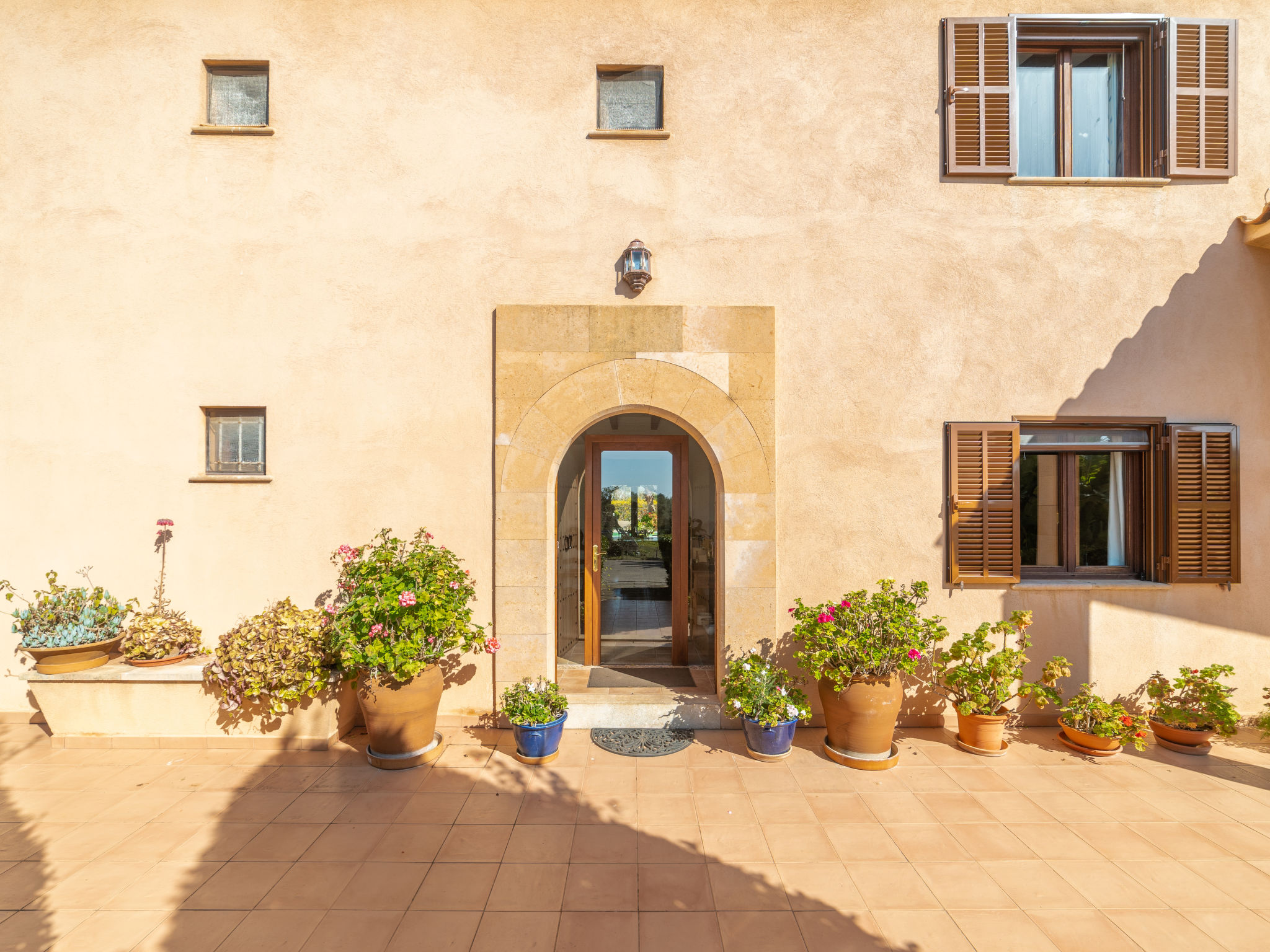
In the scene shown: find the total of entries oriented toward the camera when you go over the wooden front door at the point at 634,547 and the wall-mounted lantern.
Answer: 2

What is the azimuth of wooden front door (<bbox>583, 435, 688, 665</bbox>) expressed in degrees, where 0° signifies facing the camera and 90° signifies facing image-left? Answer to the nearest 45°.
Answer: approximately 0°

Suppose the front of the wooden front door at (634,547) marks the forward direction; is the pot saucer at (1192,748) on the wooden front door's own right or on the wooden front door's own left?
on the wooden front door's own left

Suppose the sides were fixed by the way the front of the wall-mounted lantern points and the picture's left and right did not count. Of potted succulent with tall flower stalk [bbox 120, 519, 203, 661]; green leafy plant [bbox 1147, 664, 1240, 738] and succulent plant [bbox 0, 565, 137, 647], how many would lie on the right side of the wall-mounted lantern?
2

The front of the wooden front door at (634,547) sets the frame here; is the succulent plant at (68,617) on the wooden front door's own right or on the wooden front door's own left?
on the wooden front door's own right

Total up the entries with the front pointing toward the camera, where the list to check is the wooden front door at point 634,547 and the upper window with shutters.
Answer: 2

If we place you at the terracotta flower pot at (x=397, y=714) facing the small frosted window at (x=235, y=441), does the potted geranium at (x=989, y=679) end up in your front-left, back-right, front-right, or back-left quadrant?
back-right
